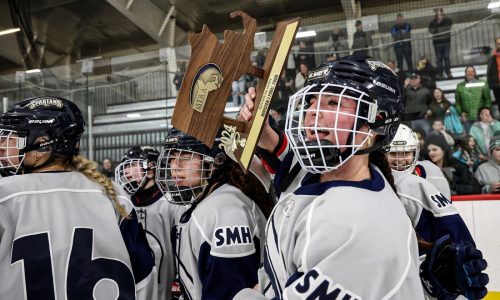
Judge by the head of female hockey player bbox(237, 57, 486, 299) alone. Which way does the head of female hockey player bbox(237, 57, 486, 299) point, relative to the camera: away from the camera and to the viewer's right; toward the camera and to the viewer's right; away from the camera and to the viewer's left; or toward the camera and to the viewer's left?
toward the camera and to the viewer's left

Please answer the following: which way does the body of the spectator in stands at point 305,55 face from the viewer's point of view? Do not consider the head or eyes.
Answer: toward the camera

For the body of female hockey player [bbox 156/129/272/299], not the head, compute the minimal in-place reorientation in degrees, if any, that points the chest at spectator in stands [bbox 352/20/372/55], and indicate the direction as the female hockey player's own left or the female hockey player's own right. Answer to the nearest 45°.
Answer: approximately 90° to the female hockey player's own right

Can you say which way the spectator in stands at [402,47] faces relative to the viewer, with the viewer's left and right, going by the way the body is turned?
facing the viewer

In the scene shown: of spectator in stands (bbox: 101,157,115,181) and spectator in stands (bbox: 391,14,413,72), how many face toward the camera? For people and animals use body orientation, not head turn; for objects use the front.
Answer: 2

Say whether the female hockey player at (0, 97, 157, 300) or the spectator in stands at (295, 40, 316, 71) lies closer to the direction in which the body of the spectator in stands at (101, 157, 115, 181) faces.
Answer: the female hockey player

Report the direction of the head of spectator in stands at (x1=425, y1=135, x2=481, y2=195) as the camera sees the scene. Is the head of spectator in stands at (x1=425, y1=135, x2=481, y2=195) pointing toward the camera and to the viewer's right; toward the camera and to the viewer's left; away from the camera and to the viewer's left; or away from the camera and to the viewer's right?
toward the camera and to the viewer's left

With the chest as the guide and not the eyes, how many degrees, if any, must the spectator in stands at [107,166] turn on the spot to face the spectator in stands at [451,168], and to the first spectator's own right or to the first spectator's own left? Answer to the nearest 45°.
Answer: approximately 45° to the first spectator's own left

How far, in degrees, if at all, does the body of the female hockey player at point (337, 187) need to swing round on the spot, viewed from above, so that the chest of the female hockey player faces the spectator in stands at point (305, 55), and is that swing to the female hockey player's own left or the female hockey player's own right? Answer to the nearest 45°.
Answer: approximately 135° to the female hockey player's own right

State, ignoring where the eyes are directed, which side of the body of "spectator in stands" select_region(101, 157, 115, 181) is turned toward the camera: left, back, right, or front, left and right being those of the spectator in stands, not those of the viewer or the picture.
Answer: front

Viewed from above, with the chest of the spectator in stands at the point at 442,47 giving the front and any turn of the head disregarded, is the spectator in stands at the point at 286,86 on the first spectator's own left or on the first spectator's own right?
on the first spectator's own right

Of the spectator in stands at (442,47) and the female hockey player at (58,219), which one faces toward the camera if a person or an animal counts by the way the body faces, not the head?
the spectator in stands
